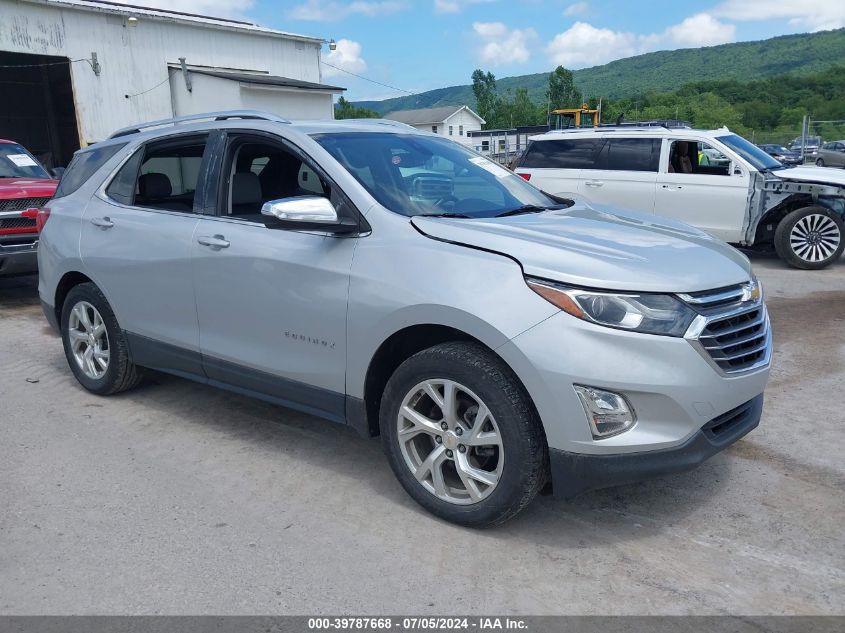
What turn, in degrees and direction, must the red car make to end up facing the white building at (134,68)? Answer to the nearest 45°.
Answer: approximately 180°

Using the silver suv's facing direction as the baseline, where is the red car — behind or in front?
behind

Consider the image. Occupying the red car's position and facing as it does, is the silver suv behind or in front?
in front

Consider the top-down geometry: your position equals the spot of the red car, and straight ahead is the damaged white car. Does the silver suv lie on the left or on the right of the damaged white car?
right

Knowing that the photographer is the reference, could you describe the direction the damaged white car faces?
facing to the right of the viewer

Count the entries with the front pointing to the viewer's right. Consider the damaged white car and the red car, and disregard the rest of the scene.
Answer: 1

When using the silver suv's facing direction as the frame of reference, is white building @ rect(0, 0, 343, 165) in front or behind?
behind

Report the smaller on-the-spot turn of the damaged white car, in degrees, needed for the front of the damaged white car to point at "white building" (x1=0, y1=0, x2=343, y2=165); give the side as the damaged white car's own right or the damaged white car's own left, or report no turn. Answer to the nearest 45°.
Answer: approximately 135° to the damaged white car's own left

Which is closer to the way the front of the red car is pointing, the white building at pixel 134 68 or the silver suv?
the silver suv

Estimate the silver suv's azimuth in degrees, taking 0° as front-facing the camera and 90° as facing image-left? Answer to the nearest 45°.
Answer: approximately 315°

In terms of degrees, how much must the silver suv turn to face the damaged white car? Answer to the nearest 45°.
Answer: approximately 90° to its left

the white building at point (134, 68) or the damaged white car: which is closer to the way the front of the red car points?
the damaged white car

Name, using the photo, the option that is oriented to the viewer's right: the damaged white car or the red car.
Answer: the damaged white car

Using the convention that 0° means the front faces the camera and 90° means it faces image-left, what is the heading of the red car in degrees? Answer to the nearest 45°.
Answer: approximately 0°
